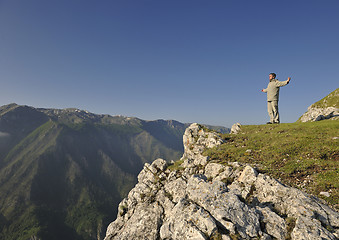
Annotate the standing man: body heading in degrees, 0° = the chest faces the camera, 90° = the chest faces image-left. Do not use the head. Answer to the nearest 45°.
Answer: approximately 45°

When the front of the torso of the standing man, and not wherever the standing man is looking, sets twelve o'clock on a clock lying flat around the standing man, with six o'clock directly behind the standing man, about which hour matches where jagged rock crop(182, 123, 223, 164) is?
The jagged rock is roughly at 1 o'clock from the standing man.

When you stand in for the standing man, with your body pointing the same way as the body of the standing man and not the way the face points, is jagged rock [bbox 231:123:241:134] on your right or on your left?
on your right
